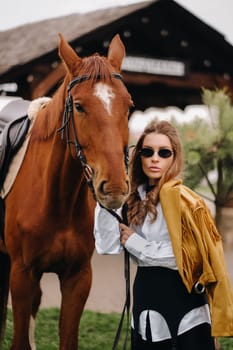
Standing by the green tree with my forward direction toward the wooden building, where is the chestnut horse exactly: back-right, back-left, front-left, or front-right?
back-left

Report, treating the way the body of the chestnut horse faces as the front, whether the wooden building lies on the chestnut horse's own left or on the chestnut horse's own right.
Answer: on the chestnut horse's own left

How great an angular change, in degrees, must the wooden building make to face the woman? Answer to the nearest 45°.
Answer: approximately 45° to its right

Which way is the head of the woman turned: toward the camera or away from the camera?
toward the camera

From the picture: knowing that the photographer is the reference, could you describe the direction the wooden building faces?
facing the viewer and to the right of the viewer

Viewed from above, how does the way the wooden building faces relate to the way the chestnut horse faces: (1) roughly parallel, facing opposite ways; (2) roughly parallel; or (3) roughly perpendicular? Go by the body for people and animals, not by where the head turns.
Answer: roughly parallel

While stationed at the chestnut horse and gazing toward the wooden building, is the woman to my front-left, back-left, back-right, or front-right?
back-right

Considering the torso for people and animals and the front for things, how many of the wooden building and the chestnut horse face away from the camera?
0

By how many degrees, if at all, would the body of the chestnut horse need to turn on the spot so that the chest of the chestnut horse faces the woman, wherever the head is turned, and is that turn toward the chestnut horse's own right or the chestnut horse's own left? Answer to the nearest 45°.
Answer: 0° — it already faces them
